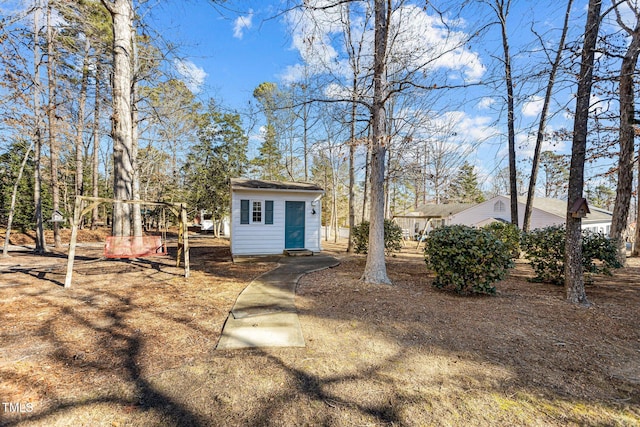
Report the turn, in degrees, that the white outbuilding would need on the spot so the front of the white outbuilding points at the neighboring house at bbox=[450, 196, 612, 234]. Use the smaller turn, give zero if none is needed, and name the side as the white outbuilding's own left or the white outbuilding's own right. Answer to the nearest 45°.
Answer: approximately 135° to the white outbuilding's own left

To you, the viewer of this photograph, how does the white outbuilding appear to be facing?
facing the viewer

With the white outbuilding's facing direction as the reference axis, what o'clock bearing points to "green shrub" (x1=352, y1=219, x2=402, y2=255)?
The green shrub is roughly at 9 o'clock from the white outbuilding.

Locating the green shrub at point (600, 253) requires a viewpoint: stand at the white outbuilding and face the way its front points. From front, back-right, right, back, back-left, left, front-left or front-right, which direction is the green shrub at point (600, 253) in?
front-left

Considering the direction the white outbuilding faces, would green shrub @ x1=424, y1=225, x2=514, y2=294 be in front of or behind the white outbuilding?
in front

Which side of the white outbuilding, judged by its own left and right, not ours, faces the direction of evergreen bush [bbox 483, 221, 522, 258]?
left
